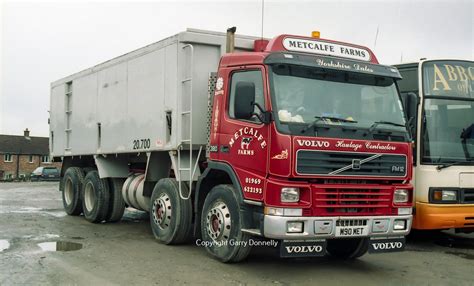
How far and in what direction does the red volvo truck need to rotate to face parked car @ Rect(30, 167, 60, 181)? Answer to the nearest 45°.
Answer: approximately 180°

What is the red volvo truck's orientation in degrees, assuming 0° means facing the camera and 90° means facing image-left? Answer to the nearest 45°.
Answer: approximately 315°
